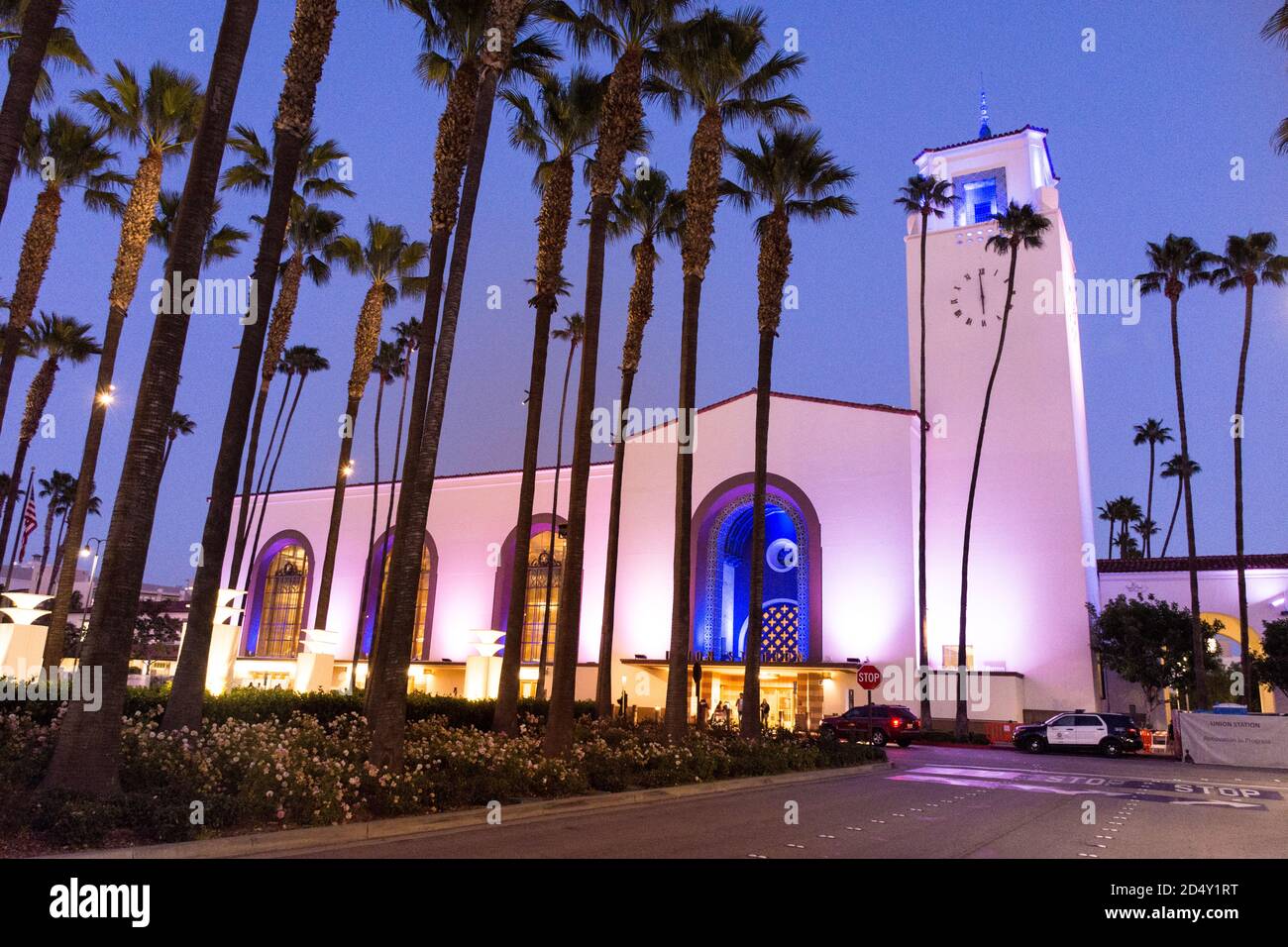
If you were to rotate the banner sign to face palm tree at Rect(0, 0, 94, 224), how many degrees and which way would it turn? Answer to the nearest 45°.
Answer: approximately 45° to its right

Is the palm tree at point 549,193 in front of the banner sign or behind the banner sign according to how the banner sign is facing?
in front

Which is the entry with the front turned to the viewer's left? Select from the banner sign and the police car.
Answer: the police car

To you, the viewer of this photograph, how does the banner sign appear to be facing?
facing the viewer

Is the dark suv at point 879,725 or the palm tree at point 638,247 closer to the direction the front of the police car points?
the dark suv

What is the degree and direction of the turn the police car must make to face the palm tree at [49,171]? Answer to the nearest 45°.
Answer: approximately 45° to its left

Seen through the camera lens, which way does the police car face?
facing to the left of the viewer

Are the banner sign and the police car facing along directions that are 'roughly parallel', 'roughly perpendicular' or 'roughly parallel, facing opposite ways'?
roughly perpendicular

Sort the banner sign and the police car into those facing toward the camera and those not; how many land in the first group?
1

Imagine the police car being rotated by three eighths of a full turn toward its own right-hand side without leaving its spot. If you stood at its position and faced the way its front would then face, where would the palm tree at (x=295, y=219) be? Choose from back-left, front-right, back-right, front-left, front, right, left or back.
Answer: back

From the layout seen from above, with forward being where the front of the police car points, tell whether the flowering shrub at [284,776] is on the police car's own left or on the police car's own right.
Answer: on the police car's own left
